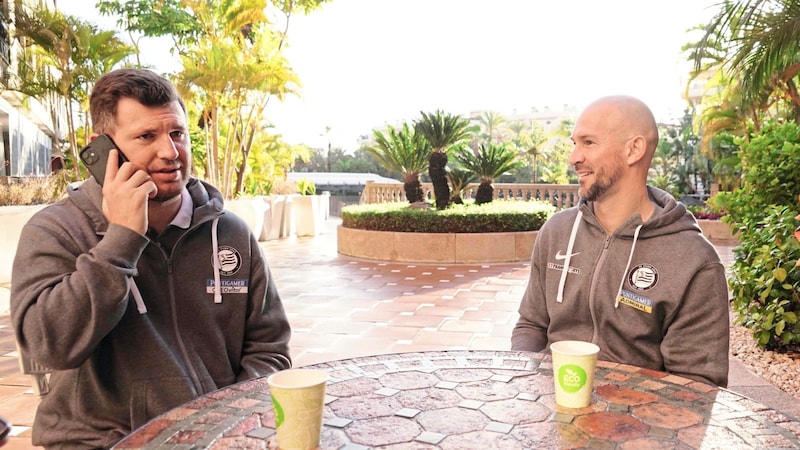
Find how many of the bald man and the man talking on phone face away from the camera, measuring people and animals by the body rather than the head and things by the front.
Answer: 0

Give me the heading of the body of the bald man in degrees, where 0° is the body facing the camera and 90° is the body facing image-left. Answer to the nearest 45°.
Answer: approximately 45°

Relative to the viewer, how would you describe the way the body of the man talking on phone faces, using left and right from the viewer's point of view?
facing the viewer and to the right of the viewer

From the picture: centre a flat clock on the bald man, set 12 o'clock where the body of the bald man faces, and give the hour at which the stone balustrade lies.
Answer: The stone balustrade is roughly at 4 o'clock from the bald man.

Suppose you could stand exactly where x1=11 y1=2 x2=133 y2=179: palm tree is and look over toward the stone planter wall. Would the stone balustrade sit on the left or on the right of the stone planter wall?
left

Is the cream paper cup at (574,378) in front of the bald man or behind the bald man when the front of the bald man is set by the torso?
in front

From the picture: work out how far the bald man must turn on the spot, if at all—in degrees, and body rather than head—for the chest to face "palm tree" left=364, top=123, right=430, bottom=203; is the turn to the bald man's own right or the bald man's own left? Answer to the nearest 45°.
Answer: approximately 90° to the bald man's own right

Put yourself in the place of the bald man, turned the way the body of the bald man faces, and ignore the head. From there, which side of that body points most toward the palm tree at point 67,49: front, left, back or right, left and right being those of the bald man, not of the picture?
right

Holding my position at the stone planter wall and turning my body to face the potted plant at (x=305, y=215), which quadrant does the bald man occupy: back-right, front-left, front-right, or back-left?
back-left

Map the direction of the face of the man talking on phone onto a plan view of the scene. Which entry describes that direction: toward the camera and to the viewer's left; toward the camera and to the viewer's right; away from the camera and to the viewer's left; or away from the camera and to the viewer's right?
toward the camera and to the viewer's right

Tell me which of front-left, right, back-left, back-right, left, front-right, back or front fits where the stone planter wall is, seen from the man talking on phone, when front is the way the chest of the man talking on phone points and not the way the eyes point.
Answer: left

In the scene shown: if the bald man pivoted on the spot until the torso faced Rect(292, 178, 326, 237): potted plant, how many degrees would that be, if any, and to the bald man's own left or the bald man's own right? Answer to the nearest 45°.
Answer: approximately 90° to the bald man's own right

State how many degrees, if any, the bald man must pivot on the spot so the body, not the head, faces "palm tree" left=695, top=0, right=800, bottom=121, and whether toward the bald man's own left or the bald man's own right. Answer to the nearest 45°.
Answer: approximately 135° to the bald man's own right
